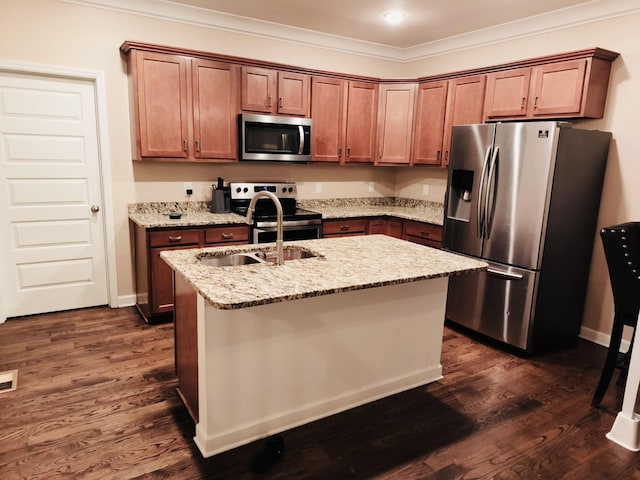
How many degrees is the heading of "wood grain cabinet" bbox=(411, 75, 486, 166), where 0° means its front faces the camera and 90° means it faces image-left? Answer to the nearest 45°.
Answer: approximately 45°

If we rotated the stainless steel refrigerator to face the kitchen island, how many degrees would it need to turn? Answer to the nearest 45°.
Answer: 0° — it already faces it

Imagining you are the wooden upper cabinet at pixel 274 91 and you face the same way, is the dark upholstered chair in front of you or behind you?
in front

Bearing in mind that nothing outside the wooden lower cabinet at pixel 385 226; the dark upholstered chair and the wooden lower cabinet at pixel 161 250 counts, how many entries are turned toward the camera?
2

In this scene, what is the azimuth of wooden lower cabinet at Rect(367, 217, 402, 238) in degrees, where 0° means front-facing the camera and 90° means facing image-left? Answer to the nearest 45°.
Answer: approximately 0°

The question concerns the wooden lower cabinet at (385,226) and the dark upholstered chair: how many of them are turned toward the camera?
1

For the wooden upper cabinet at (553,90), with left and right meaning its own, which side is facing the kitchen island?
front

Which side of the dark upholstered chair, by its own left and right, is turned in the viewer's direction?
right
